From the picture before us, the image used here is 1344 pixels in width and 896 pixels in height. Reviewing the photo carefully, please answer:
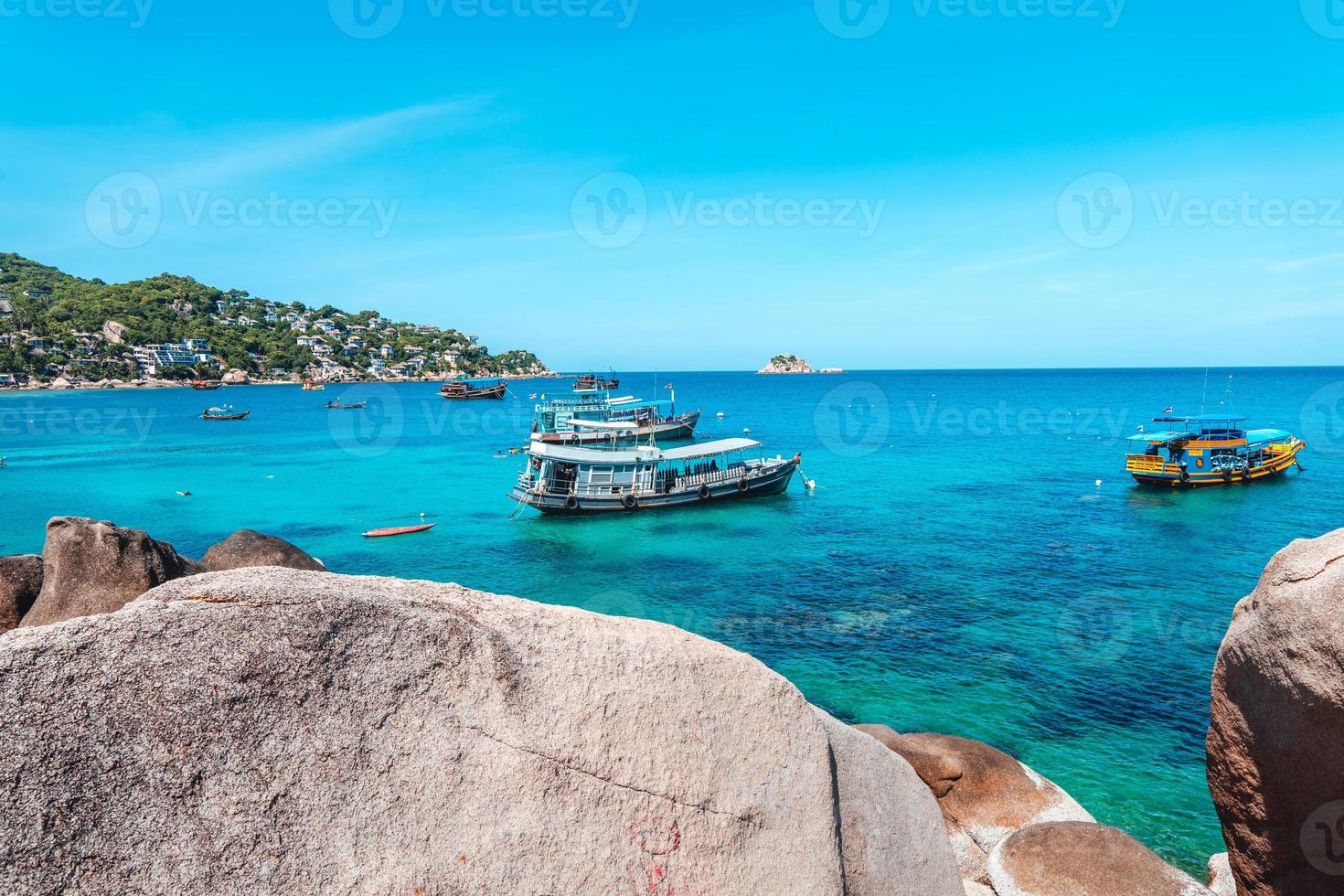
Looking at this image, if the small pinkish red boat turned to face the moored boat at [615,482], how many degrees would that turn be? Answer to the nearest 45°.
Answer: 0° — it already faces it

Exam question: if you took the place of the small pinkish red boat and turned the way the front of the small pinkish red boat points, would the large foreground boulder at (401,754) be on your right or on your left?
on your right

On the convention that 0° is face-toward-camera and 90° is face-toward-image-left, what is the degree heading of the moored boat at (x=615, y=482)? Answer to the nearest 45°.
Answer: approximately 225°

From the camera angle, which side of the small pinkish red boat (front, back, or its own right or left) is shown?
right

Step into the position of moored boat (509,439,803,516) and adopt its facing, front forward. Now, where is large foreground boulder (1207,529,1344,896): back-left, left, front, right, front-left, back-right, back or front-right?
back-right

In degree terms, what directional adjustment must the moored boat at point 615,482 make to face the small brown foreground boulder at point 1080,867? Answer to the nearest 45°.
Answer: approximately 135° to its right

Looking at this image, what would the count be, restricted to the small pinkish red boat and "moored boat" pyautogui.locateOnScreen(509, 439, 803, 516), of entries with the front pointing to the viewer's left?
0

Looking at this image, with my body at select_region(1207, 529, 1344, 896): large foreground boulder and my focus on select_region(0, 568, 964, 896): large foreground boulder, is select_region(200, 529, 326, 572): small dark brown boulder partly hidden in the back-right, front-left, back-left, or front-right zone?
front-right

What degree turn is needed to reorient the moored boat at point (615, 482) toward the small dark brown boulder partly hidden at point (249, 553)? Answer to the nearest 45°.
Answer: approximately 135° to its right

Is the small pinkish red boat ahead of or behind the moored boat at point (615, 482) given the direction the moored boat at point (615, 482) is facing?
behind

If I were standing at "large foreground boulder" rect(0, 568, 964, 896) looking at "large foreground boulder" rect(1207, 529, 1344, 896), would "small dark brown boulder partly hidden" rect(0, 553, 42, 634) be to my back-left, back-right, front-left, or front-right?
back-left
